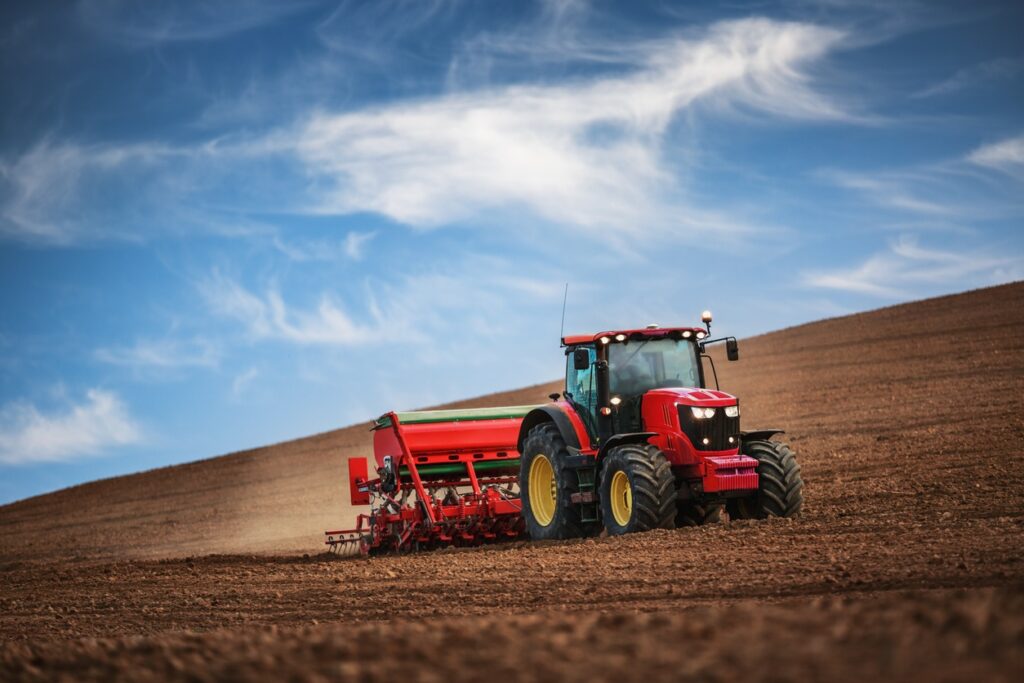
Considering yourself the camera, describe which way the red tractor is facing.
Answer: facing the viewer and to the right of the viewer
